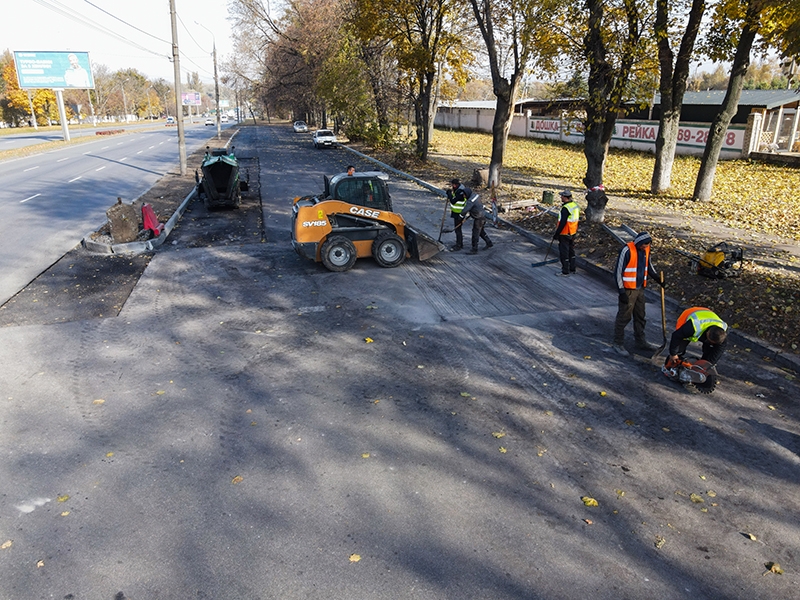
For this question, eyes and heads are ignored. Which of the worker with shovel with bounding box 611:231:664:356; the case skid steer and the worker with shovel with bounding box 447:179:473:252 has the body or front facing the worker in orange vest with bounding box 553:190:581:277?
the case skid steer

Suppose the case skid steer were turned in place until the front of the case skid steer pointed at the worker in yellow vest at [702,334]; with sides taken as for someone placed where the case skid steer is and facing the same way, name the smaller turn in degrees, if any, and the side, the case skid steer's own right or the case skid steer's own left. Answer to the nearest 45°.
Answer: approximately 45° to the case skid steer's own right

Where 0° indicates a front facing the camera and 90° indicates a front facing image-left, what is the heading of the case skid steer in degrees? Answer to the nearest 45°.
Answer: approximately 270°

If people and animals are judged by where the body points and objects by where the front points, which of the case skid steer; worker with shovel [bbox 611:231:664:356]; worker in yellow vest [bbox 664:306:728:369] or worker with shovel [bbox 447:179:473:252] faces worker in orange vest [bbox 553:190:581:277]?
the case skid steer

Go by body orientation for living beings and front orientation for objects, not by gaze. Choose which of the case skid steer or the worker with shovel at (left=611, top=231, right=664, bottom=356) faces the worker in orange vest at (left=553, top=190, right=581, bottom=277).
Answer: the case skid steer

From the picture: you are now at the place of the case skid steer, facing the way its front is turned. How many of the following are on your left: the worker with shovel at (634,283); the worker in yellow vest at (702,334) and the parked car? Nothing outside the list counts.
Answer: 1
